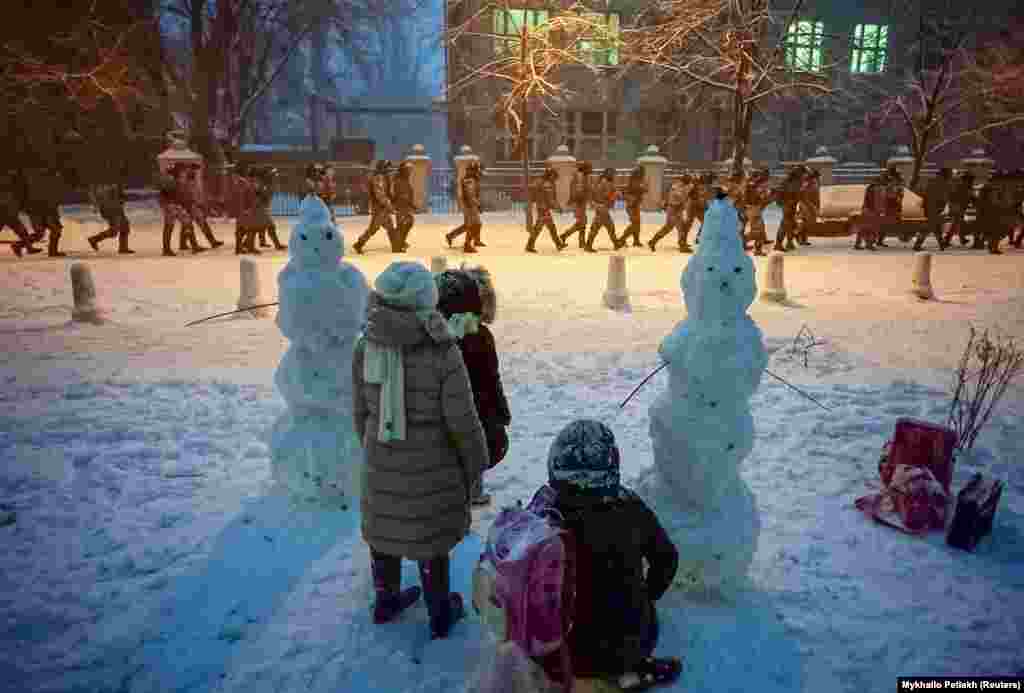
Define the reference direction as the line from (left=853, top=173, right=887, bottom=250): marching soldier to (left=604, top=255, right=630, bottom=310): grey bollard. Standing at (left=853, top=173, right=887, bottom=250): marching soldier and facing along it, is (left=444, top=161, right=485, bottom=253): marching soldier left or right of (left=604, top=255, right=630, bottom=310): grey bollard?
right

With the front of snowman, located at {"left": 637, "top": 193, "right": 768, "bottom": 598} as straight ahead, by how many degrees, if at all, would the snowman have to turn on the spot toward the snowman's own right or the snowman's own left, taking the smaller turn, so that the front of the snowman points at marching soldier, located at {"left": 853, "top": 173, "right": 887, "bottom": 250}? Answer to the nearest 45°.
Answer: approximately 180°

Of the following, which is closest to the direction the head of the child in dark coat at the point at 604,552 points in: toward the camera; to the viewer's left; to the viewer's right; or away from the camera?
away from the camera
